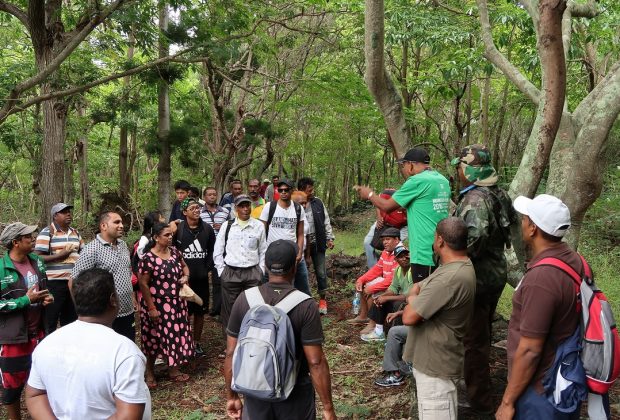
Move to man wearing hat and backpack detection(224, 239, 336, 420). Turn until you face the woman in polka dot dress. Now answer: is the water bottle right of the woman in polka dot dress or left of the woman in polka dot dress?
right

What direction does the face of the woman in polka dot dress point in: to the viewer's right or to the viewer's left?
to the viewer's right

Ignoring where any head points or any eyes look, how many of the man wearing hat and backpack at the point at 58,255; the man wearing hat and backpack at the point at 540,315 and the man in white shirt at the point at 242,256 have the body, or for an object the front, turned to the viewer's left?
1

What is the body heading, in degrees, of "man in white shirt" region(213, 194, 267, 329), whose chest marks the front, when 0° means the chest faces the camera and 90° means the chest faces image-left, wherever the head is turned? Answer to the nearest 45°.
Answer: approximately 0°

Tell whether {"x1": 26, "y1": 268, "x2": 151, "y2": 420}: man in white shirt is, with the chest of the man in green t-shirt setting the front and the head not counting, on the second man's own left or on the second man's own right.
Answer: on the second man's own left

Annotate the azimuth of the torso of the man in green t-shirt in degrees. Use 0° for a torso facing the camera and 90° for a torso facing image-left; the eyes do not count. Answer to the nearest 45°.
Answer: approximately 135°

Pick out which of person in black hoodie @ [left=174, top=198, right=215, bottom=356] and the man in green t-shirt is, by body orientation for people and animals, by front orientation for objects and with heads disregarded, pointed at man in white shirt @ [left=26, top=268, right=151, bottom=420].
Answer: the person in black hoodie

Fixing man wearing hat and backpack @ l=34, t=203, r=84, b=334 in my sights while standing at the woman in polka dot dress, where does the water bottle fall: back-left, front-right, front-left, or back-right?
back-right

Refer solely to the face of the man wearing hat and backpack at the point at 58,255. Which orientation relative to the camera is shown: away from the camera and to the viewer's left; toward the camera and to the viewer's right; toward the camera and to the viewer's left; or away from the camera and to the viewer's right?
toward the camera and to the viewer's right

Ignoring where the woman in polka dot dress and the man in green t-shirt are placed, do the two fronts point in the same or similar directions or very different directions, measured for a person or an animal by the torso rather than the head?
very different directions

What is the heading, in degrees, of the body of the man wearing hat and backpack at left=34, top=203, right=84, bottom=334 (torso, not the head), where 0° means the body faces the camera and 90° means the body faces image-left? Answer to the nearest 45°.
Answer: approximately 315°

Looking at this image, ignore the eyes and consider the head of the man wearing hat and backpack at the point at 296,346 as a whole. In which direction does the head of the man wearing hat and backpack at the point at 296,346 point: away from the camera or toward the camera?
away from the camera

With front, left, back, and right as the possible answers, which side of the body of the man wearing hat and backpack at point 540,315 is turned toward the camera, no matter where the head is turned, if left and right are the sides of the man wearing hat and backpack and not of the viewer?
left

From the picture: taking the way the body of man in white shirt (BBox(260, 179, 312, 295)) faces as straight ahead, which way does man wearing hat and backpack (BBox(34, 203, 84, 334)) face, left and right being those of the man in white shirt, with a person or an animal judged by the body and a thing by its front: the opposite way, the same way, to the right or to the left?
to the left
